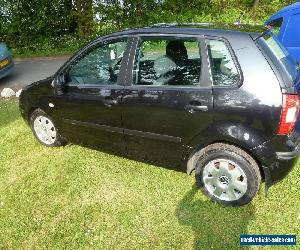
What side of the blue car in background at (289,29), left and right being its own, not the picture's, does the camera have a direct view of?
left

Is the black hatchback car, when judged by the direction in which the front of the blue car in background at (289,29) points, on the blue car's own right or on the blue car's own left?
on the blue car's own left

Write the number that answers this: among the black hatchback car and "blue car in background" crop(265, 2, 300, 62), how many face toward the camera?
0

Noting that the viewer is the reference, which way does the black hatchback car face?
facing away from the viewer and to the left of the viewer

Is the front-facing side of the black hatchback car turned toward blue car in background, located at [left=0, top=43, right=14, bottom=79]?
yes

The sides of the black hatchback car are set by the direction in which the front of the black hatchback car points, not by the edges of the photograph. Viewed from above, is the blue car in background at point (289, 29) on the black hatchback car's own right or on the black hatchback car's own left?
on the black hatchback car's own right
